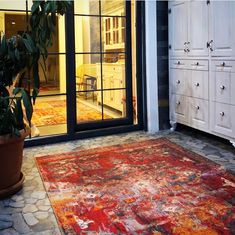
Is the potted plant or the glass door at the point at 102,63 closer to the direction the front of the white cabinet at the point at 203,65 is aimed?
the potted plant

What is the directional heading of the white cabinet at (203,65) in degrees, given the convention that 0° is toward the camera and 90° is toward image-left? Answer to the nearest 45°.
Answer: approximately 45°

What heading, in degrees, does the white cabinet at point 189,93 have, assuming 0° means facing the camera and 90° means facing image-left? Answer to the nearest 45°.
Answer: approximately 45°

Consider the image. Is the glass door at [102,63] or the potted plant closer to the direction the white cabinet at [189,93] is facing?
the potted plant
